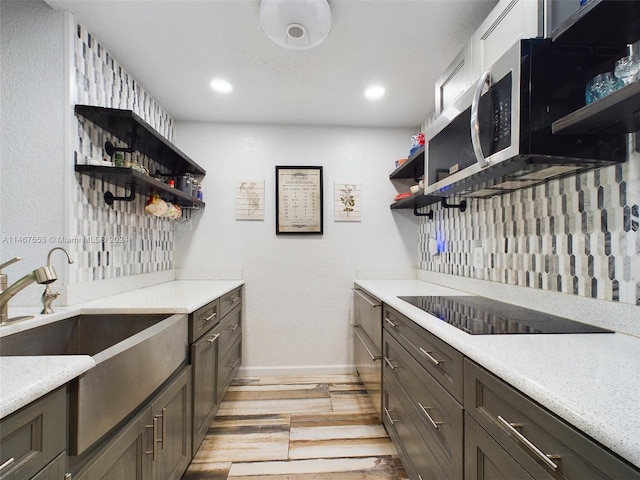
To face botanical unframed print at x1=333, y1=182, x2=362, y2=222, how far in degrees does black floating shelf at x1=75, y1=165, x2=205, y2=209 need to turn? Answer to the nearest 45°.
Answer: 0° — it already faces it

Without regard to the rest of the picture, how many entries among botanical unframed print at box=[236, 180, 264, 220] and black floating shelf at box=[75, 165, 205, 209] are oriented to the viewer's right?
1

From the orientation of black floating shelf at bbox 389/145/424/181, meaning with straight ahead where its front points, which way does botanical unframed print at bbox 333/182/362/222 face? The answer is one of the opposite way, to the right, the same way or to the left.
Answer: to the left

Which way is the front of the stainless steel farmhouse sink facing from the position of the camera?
facing the viewer and to the right of the viewer

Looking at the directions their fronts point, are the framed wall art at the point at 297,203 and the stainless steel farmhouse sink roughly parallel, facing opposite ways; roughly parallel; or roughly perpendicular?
roughly perpendicular

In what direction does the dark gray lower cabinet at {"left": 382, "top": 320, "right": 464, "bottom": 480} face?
to the viewer's left

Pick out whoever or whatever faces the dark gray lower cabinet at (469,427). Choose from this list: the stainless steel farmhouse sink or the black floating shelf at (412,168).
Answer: the stainless steel farmhouse sink

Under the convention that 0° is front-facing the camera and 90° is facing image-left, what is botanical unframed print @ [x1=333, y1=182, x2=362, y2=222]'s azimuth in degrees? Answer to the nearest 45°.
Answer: approximately 0°

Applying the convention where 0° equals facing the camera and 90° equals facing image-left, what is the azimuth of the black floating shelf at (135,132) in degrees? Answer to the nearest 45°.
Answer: approximately 315°

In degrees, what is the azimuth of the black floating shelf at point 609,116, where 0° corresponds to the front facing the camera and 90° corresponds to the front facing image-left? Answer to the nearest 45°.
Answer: approximately 45°

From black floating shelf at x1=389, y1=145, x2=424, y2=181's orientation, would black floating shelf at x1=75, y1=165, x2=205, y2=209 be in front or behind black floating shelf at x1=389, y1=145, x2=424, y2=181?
in front

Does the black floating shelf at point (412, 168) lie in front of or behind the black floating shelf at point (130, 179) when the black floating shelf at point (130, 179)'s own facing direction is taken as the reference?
in front
